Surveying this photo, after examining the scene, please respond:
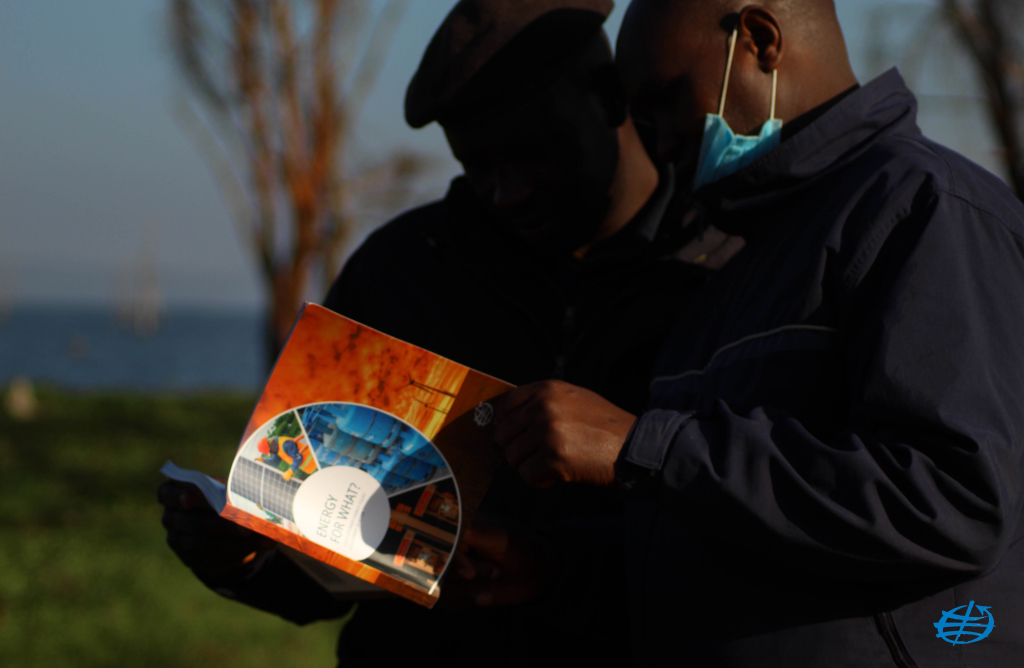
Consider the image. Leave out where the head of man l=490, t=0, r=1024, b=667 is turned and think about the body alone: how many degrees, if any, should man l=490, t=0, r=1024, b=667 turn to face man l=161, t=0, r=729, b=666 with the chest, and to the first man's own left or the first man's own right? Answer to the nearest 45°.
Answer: approximately 45° to the first man's own right

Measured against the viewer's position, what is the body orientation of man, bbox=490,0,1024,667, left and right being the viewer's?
facing to the left of the viewer

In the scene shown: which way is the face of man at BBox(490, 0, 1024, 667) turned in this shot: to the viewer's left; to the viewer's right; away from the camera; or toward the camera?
to the viewer's left

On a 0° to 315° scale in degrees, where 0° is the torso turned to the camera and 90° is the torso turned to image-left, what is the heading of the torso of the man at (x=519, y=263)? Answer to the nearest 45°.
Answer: approximately 45°

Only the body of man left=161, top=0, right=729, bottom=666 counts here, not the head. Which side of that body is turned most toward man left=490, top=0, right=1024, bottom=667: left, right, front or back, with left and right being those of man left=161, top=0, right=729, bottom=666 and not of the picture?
left

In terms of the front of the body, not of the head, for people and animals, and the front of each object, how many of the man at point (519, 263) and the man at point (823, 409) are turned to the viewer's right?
0
